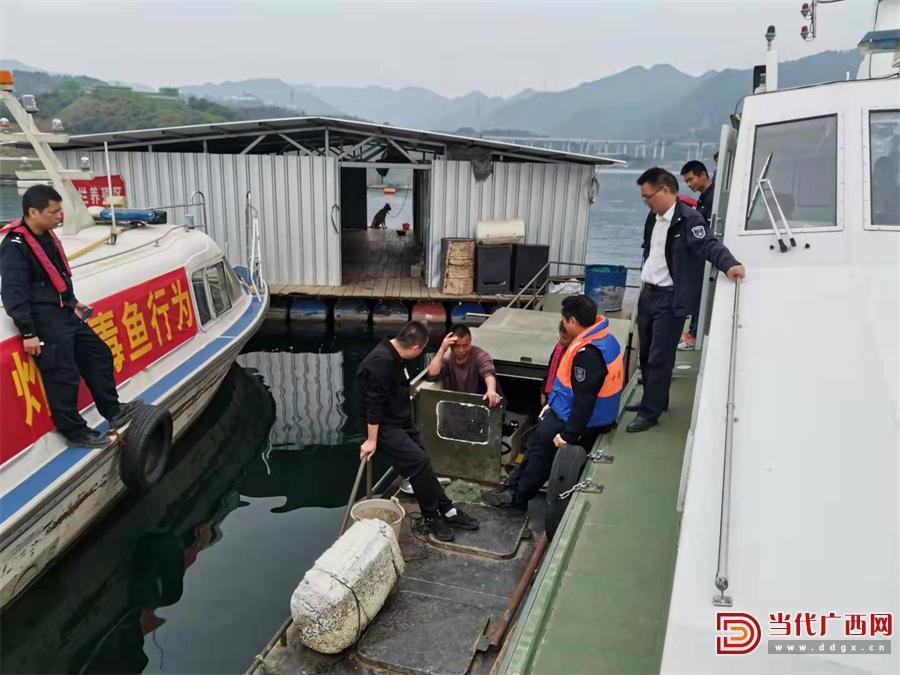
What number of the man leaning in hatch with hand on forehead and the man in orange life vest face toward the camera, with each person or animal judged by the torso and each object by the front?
1

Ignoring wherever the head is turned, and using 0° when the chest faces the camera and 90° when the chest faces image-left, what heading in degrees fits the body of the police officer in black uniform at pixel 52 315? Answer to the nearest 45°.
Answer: approximately 315°

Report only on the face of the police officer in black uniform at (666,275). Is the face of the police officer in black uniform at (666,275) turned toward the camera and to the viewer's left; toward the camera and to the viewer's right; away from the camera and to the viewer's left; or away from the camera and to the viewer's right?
toward the camera and to the viewer's left

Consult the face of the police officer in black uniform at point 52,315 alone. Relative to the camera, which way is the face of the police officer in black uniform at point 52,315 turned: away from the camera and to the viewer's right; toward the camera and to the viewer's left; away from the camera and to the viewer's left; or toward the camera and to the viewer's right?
toward the camera and to the viewer's right

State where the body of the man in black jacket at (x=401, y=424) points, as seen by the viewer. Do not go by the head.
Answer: to the viewer's right

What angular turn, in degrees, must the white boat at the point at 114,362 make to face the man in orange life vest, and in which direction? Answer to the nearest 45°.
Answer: approximately 90° to its right

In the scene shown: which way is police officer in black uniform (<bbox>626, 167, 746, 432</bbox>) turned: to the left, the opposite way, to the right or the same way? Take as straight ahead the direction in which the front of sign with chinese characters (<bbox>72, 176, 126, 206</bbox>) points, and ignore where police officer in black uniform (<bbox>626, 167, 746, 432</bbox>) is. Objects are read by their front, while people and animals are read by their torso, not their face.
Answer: to the right

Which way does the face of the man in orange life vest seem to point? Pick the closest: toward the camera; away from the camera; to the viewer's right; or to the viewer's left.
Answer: to the viewer's left

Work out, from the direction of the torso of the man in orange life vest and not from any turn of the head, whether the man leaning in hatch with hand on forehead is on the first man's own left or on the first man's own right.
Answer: on the first man's own right

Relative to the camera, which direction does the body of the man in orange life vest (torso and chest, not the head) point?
to the viewer's left
